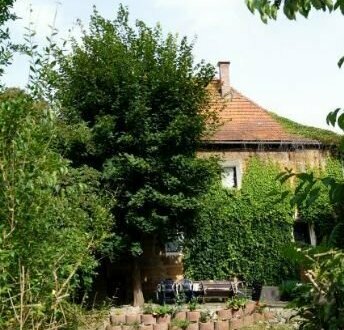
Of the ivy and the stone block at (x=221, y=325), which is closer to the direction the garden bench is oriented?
the stone block

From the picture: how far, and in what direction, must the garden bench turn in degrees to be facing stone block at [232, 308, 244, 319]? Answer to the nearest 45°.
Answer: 0° — it already faces it

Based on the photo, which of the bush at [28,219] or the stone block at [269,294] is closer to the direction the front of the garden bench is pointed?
the bush

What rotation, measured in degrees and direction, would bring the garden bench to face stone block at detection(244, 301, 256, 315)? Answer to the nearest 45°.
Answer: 0° — it already faces it

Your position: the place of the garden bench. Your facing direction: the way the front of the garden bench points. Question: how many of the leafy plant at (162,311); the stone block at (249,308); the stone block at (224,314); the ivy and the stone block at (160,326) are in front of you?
4

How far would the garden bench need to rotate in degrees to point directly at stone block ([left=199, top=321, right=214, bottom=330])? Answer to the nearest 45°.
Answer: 0° — it already faces it

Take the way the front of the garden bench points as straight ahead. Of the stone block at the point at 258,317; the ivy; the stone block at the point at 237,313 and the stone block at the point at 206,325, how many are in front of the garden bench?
3

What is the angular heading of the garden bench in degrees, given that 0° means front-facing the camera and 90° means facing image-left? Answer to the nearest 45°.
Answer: approximately 0°
